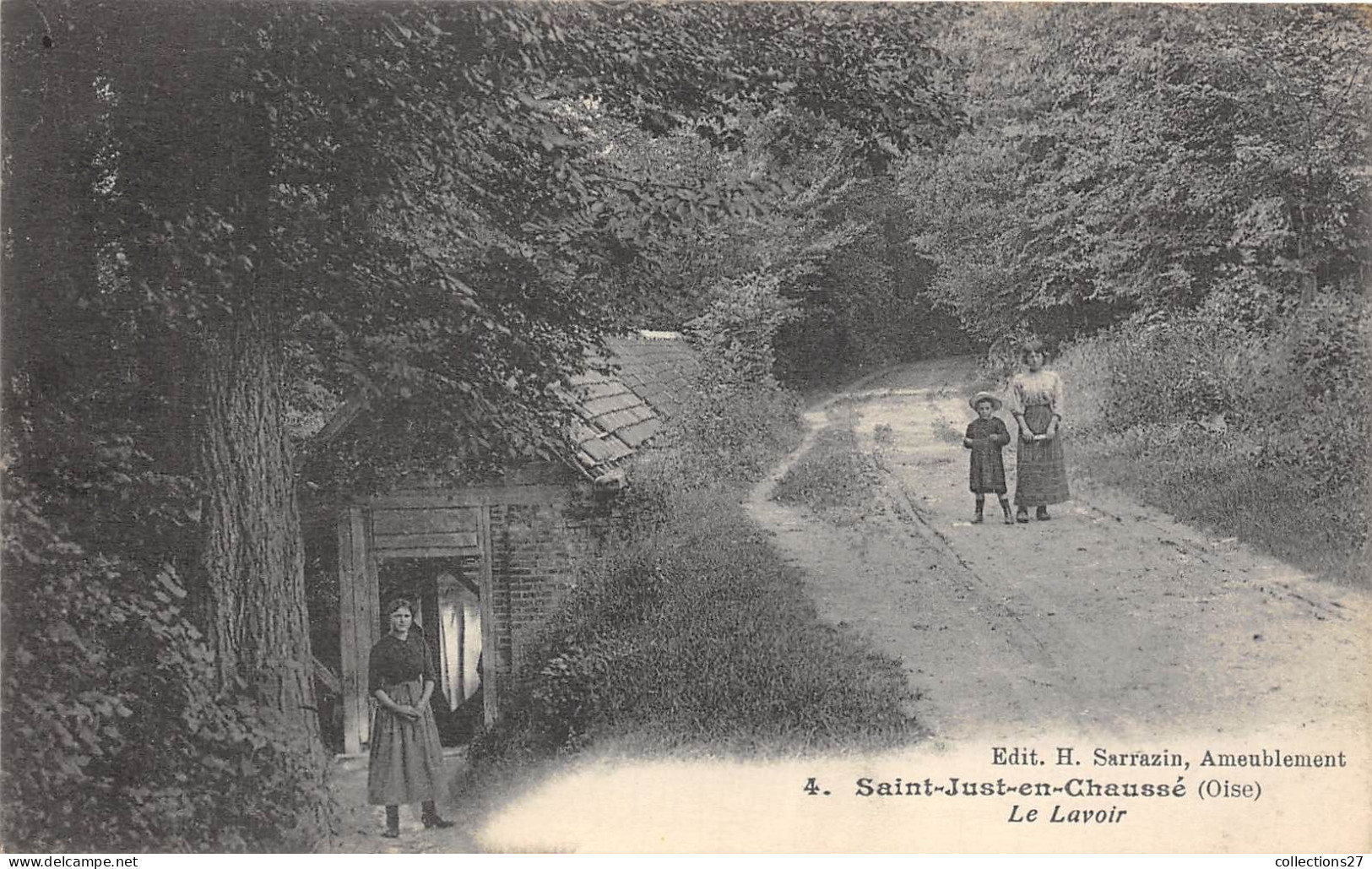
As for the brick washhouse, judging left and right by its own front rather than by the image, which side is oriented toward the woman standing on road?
left

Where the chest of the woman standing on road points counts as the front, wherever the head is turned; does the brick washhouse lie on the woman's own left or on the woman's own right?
on the woman's own right

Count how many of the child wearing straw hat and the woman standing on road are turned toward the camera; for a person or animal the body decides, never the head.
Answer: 2

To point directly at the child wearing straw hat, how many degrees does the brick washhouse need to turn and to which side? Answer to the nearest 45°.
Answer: approximately 90° to its left

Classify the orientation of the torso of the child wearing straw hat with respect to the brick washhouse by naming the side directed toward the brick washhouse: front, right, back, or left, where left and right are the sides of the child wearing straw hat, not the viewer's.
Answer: right
